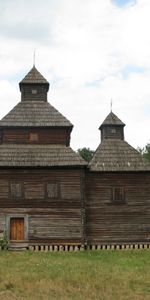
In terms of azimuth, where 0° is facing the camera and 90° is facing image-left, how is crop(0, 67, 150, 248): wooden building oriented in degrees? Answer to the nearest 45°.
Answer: approximately 0°
